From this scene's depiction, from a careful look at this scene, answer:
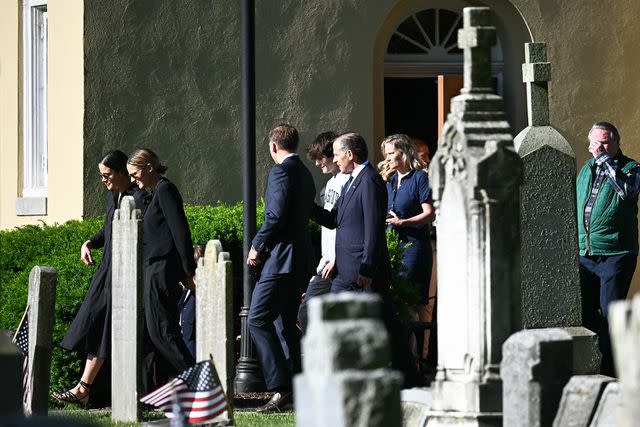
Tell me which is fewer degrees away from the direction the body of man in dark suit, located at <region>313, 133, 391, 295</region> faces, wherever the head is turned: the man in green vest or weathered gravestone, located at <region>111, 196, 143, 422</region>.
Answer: the weathered gravestone

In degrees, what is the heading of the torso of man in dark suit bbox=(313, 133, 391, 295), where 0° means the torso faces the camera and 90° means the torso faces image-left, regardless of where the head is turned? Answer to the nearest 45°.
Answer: approximately 90°

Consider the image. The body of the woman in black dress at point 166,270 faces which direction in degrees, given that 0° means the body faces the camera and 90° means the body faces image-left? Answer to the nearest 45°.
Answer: approximately 90°

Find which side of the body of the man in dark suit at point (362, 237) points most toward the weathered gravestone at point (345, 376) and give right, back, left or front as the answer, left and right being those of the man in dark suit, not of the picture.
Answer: left

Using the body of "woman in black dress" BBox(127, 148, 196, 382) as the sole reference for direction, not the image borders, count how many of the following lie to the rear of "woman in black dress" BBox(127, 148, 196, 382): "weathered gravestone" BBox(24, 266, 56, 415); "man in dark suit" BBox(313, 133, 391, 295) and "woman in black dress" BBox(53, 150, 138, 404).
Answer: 1

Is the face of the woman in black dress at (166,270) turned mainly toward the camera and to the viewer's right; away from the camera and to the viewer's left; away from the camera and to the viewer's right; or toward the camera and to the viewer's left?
toward the camera and to the viewer's left

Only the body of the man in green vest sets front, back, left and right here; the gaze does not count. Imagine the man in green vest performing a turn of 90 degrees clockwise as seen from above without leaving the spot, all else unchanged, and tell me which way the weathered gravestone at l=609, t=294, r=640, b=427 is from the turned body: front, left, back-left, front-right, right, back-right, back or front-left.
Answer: back-left

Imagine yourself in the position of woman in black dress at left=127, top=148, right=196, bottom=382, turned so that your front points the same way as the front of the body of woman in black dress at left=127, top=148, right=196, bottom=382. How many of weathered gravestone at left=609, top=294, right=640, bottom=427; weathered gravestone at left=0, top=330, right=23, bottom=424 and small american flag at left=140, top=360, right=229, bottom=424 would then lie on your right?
0

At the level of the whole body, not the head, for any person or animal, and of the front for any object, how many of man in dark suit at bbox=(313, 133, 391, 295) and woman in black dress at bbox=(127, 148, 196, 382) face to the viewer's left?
2

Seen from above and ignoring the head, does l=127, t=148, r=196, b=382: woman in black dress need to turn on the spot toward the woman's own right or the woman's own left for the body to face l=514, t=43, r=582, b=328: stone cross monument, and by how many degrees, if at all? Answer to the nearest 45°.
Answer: approximately 180°

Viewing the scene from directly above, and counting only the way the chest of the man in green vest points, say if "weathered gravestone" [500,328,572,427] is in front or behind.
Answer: in front

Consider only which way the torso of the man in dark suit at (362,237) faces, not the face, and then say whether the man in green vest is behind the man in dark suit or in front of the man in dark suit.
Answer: behind

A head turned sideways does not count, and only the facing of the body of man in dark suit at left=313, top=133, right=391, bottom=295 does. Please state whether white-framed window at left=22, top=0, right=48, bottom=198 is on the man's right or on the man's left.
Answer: on the man's right

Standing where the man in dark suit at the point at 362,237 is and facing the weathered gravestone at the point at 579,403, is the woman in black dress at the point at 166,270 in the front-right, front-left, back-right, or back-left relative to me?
back-right

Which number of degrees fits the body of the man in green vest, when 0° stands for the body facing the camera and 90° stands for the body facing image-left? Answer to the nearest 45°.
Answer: approximately 45°
